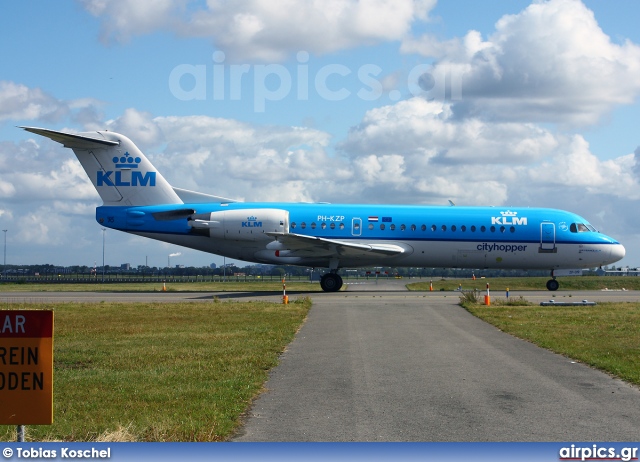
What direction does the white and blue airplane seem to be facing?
to the viewer's right
